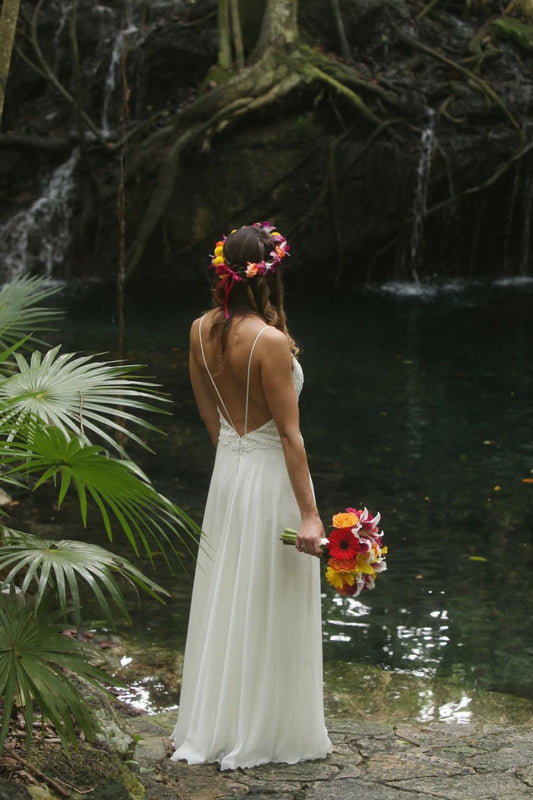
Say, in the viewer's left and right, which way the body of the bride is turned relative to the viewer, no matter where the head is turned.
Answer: facing away from the viewer and to the right of the viewer

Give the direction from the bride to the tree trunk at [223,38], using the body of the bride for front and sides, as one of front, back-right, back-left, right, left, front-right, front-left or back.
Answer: front-left

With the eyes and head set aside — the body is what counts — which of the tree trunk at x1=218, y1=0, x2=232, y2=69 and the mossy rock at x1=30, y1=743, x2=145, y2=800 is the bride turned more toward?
the tree trunk

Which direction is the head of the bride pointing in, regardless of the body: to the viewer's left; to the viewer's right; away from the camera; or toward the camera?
away from the camera

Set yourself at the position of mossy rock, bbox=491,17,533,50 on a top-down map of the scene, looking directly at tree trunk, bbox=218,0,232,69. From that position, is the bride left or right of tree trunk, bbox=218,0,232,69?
left

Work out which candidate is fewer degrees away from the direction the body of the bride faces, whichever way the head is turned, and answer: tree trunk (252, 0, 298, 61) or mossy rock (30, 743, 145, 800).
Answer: the tree trunk

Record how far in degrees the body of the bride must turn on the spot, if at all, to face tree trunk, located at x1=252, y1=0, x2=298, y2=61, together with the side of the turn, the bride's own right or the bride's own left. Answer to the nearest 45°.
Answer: approximately 45° to the bride's own left

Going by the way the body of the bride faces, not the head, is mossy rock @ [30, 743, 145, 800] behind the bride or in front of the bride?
behind
